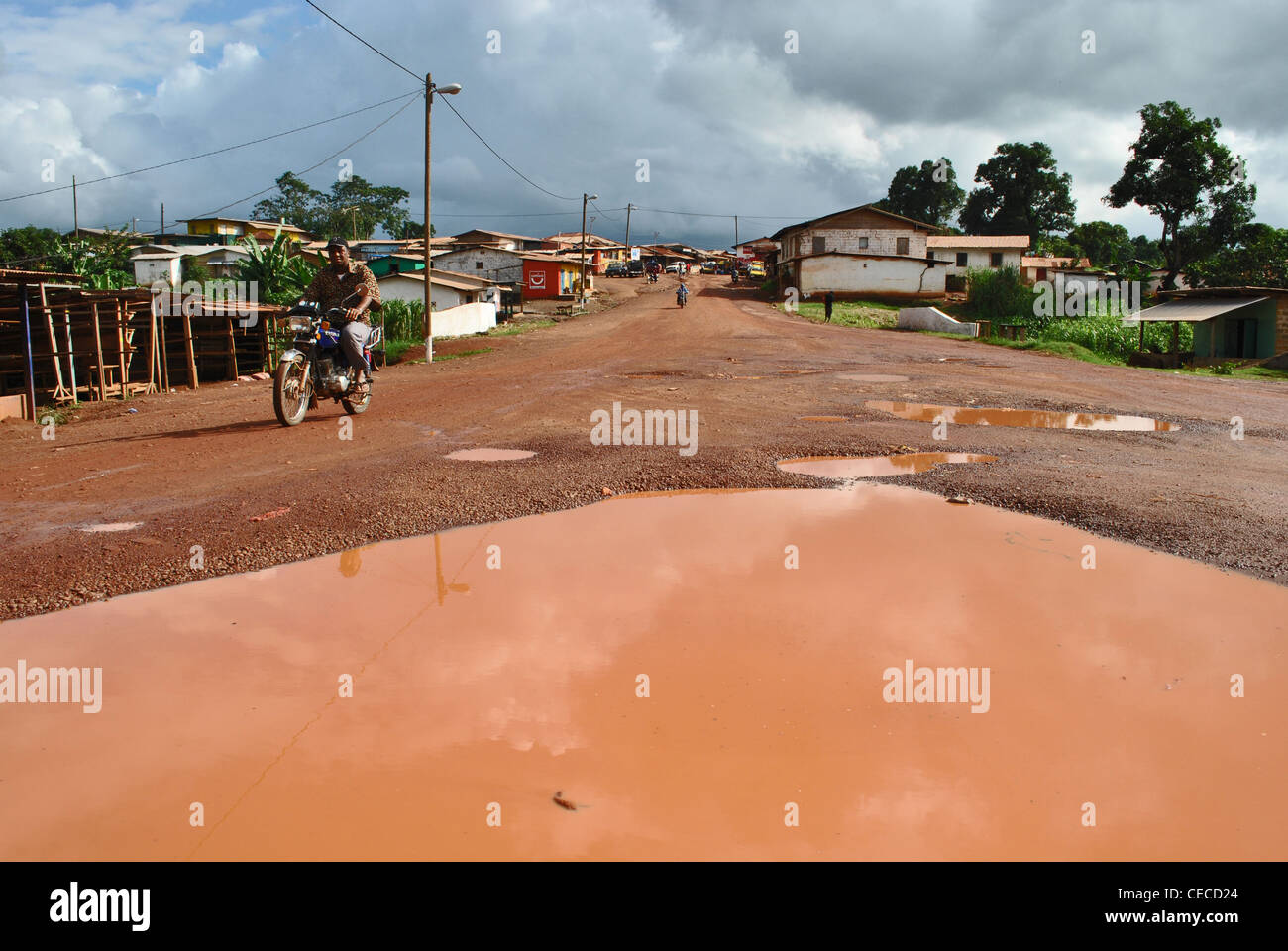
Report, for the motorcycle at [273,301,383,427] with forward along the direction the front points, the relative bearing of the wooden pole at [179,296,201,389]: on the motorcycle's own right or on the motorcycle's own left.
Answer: on the motorcycle's own right

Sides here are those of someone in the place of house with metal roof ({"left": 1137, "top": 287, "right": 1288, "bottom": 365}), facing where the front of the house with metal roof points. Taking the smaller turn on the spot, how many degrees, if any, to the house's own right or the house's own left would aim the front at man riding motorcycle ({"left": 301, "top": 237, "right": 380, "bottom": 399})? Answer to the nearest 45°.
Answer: approximately 45° to the house's own left

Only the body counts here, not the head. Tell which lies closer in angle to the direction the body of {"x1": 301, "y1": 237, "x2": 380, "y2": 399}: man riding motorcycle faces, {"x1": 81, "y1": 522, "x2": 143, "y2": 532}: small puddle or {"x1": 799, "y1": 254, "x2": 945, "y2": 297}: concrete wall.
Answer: the small puddle

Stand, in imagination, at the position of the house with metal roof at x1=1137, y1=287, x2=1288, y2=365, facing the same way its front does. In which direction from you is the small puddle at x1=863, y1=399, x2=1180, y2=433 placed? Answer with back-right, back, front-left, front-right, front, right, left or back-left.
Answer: front-left

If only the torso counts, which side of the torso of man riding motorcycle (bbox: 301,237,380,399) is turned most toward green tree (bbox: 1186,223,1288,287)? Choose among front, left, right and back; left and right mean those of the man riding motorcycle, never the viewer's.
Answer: back

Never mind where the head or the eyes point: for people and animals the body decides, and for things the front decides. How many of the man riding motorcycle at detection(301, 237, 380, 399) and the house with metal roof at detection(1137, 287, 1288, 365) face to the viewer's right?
0

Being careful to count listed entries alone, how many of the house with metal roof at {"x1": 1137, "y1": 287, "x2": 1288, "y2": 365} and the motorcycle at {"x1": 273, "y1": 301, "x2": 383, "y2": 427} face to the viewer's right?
0

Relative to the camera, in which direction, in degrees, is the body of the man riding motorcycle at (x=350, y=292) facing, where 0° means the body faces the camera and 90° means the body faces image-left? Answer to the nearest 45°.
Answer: approximately 45°

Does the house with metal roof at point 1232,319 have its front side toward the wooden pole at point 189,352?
yes

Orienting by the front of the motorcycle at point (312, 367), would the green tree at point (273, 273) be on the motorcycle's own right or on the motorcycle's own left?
on the motorcycle's own right
